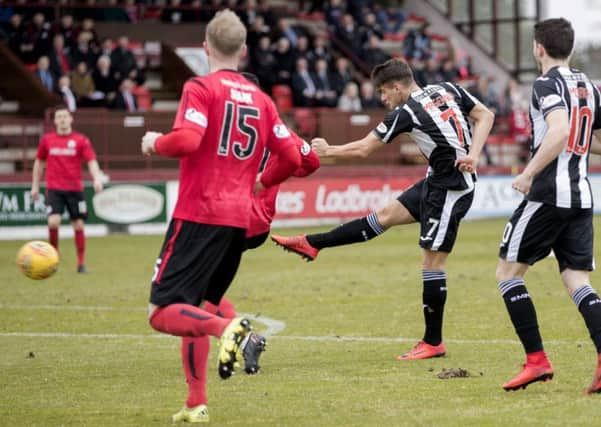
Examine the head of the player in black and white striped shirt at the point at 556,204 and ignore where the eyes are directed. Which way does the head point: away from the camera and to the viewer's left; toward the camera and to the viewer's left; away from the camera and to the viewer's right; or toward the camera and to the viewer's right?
away from the camera and to the viewer's left

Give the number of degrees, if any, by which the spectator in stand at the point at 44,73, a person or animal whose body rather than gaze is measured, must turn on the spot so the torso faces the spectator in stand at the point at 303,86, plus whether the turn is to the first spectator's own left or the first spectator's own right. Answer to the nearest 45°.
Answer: approximately 90° to the first spectator's own left

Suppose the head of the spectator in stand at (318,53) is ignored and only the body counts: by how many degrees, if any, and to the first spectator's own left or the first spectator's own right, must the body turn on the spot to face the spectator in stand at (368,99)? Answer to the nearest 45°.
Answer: approximately 45° to the first spectator's own left

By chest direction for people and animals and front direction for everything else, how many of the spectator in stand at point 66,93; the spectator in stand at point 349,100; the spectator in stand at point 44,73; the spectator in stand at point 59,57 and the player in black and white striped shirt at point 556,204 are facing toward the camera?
4

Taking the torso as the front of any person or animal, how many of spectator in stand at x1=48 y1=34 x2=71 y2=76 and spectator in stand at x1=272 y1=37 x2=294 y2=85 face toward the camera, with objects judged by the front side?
2

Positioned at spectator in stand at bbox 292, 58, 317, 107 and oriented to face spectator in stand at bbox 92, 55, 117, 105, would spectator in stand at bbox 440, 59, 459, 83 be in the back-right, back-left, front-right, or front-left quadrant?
back-right

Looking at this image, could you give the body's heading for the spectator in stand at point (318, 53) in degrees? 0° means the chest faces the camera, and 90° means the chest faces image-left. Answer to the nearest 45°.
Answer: approximately 0°

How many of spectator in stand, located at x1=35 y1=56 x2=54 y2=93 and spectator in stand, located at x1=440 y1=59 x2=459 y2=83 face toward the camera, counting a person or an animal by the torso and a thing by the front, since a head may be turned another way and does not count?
2

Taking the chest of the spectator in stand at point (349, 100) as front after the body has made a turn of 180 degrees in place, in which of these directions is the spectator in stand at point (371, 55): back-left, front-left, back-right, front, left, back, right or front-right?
front
